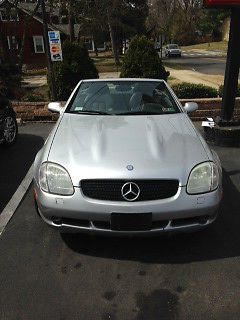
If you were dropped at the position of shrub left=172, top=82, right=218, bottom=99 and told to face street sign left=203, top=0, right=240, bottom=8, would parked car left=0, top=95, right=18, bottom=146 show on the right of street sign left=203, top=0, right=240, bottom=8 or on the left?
right

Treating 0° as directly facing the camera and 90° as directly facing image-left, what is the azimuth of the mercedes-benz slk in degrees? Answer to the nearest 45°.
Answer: approximately 0°

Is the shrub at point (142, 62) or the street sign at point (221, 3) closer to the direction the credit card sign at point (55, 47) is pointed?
the street sign

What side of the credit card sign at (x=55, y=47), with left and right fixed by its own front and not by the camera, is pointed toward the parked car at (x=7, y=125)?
front

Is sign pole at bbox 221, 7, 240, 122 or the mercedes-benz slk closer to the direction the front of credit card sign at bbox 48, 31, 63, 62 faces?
the mercedes-benz slk

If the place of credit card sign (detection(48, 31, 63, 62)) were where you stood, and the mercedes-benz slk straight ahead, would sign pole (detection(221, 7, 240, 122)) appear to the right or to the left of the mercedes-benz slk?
left

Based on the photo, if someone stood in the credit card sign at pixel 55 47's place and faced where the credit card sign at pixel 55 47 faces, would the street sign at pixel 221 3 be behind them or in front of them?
in front

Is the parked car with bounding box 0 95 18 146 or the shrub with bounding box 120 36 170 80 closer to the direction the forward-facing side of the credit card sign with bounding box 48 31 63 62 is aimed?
the parked car

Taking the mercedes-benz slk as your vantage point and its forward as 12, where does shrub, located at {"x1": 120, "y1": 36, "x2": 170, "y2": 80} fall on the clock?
The shrub is roughly at 6 o'clock from the mercedes-benz slk.

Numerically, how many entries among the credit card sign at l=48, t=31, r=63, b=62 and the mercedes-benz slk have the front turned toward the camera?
2

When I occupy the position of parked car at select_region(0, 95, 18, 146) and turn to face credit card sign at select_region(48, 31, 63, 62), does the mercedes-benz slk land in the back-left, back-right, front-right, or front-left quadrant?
back-right

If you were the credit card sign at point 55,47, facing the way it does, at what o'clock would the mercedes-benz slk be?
The mercedes-benz slk is roughly at 12 o'clock from the credit card sign.
